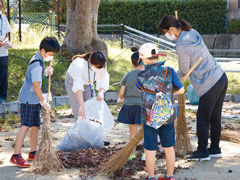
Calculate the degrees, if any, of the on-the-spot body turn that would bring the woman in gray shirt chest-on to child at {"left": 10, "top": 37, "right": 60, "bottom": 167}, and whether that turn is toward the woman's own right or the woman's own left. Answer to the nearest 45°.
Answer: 0° — they already face them

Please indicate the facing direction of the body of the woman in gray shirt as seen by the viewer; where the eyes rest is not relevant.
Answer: to the viewer's left

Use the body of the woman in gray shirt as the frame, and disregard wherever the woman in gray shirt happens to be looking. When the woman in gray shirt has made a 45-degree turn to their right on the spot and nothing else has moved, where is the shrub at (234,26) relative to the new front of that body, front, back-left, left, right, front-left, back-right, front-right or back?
front-right

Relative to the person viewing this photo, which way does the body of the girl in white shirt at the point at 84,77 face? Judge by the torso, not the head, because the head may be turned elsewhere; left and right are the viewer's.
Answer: facing the viewer and to the right of the viewer

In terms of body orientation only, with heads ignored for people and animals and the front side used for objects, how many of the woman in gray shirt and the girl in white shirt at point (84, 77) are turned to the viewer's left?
1

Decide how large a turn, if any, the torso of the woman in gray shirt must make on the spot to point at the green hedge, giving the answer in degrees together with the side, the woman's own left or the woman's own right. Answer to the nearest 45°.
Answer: approximately 90° to the woman's own right

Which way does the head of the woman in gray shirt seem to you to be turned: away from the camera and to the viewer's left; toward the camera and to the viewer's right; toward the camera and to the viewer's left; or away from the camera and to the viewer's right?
toward the camera and to the viewer's left

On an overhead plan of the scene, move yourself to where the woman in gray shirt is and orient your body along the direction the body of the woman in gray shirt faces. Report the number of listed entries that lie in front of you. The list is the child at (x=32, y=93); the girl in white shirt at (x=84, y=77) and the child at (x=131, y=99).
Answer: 3

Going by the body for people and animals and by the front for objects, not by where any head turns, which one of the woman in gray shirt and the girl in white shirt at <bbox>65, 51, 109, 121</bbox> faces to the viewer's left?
the woman in gray shirt
